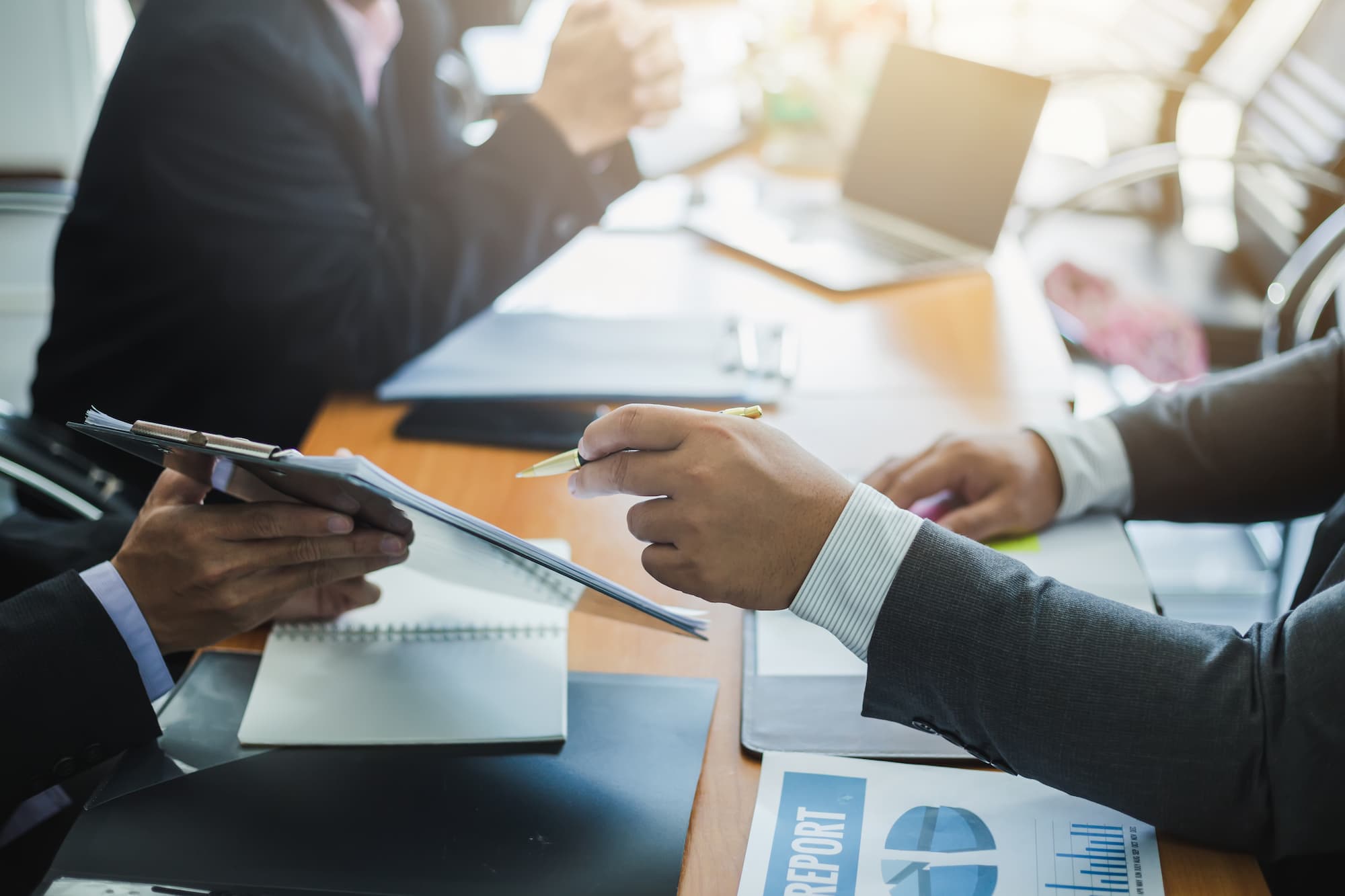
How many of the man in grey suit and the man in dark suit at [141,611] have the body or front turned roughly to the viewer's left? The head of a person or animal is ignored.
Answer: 1

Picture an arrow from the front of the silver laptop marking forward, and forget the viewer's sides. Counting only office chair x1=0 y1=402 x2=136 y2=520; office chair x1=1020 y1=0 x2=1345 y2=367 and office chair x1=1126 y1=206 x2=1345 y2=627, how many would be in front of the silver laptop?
1

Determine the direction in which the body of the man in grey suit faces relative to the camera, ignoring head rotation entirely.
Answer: to the viewer's left

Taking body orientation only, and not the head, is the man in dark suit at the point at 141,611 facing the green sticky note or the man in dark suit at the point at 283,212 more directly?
the green sticky note

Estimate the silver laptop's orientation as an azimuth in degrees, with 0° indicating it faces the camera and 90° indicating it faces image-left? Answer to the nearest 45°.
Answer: approximately 45°

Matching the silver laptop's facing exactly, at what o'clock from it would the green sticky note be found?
The green sticky note is roughly at 10 o'clock from the silver laptop.

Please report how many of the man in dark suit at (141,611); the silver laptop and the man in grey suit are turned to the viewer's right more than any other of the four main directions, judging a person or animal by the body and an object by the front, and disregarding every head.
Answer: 1

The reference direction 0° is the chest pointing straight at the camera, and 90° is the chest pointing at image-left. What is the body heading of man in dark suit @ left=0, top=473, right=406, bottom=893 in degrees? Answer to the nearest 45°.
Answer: approximately 270°

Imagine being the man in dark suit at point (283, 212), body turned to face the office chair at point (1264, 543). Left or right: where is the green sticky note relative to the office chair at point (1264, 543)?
right

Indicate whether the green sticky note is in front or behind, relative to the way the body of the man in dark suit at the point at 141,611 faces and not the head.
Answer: in front
